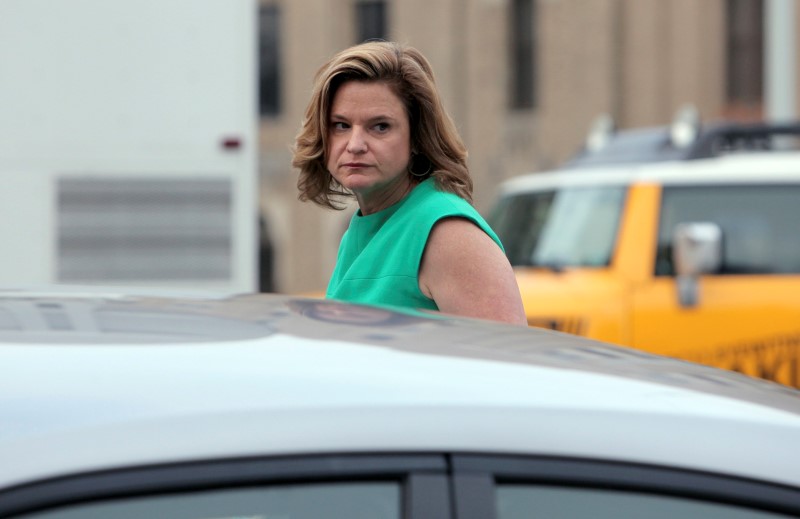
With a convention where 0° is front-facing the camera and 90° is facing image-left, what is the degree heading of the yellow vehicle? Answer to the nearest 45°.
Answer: approximately 45°
